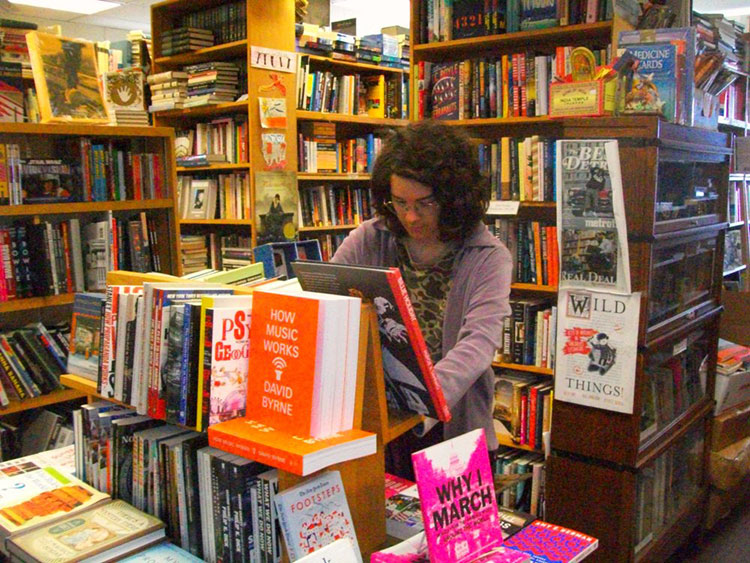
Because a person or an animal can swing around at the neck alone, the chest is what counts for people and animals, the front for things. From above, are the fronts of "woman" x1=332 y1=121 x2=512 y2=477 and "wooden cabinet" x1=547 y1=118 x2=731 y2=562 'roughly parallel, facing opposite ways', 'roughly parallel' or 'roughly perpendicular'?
roughly perpendicular

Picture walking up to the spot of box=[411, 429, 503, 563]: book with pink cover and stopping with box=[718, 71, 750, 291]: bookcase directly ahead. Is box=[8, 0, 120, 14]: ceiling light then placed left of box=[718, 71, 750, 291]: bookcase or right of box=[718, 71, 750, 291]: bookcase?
left

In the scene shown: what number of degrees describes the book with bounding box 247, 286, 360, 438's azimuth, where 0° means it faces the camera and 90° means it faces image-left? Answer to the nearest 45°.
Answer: approximately 45°

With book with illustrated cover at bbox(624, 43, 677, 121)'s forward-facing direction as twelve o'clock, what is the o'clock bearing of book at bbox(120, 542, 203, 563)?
The book is roughly at 1 o'clock from the book with illustrated cover.

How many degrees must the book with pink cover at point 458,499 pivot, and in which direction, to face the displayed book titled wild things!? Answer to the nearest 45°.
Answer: approximately 180°

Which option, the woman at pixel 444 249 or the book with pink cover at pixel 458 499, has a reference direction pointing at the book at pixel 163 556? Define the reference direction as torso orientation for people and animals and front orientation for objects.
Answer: the woman

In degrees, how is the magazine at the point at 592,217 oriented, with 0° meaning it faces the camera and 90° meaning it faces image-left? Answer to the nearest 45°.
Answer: approximately 0°

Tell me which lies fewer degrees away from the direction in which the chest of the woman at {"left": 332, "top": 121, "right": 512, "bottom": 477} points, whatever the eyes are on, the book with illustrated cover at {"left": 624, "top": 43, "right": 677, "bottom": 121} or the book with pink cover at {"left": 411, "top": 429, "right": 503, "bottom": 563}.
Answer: the book with pink cover

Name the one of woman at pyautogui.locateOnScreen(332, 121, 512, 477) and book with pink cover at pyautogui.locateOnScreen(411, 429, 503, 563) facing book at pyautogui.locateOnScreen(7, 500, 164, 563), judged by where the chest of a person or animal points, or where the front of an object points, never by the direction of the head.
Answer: the woman

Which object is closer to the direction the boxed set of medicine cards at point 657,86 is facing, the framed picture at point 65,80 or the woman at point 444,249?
the woman

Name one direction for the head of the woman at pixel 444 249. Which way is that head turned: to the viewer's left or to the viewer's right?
to the viewer's left

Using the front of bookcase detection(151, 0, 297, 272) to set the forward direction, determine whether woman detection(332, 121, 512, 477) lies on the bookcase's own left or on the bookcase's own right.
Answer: on the bookcase's own left
